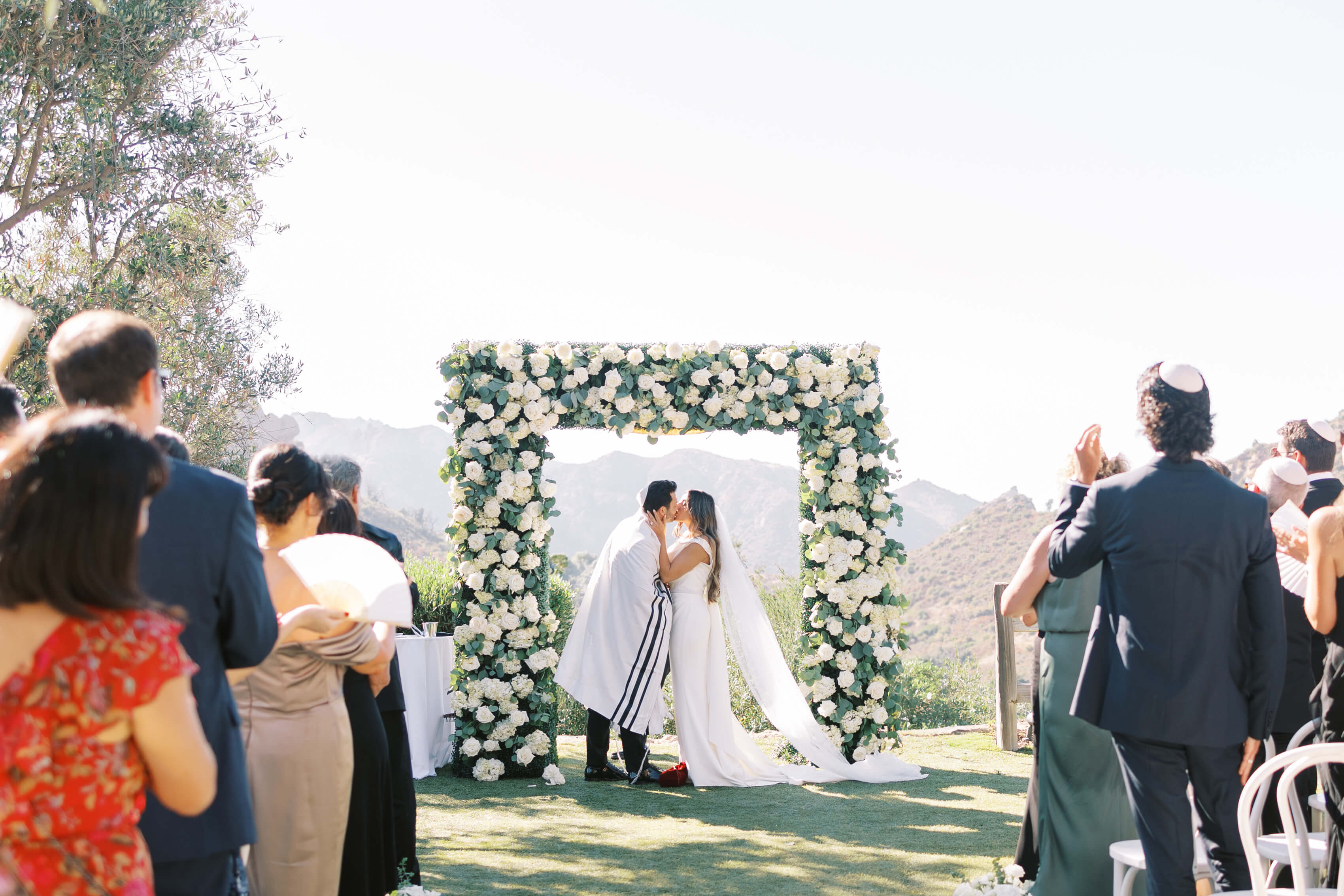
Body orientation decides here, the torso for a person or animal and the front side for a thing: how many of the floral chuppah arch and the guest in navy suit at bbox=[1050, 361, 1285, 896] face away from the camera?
1

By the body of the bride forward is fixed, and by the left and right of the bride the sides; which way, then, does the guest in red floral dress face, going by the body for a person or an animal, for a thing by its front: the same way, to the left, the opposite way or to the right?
to the right

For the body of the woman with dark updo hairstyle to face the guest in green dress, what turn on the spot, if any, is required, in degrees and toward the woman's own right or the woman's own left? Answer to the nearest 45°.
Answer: approximately 45° to the woman's own right

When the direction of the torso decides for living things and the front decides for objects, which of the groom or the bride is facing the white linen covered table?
the bride

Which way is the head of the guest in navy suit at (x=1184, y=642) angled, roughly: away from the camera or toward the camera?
away from the camera

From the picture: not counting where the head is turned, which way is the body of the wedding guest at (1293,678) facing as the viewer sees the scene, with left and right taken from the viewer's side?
facing away from the viewer and to the left of the viewer

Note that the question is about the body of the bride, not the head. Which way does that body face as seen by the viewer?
to the viewer's left

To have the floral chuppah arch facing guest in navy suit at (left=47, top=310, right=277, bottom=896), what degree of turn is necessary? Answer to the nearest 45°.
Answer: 0° — it already faces them

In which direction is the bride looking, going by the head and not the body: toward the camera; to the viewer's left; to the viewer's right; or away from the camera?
to the viewer's left

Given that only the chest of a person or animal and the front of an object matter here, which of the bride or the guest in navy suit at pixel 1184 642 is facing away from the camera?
the guest in navy suit
